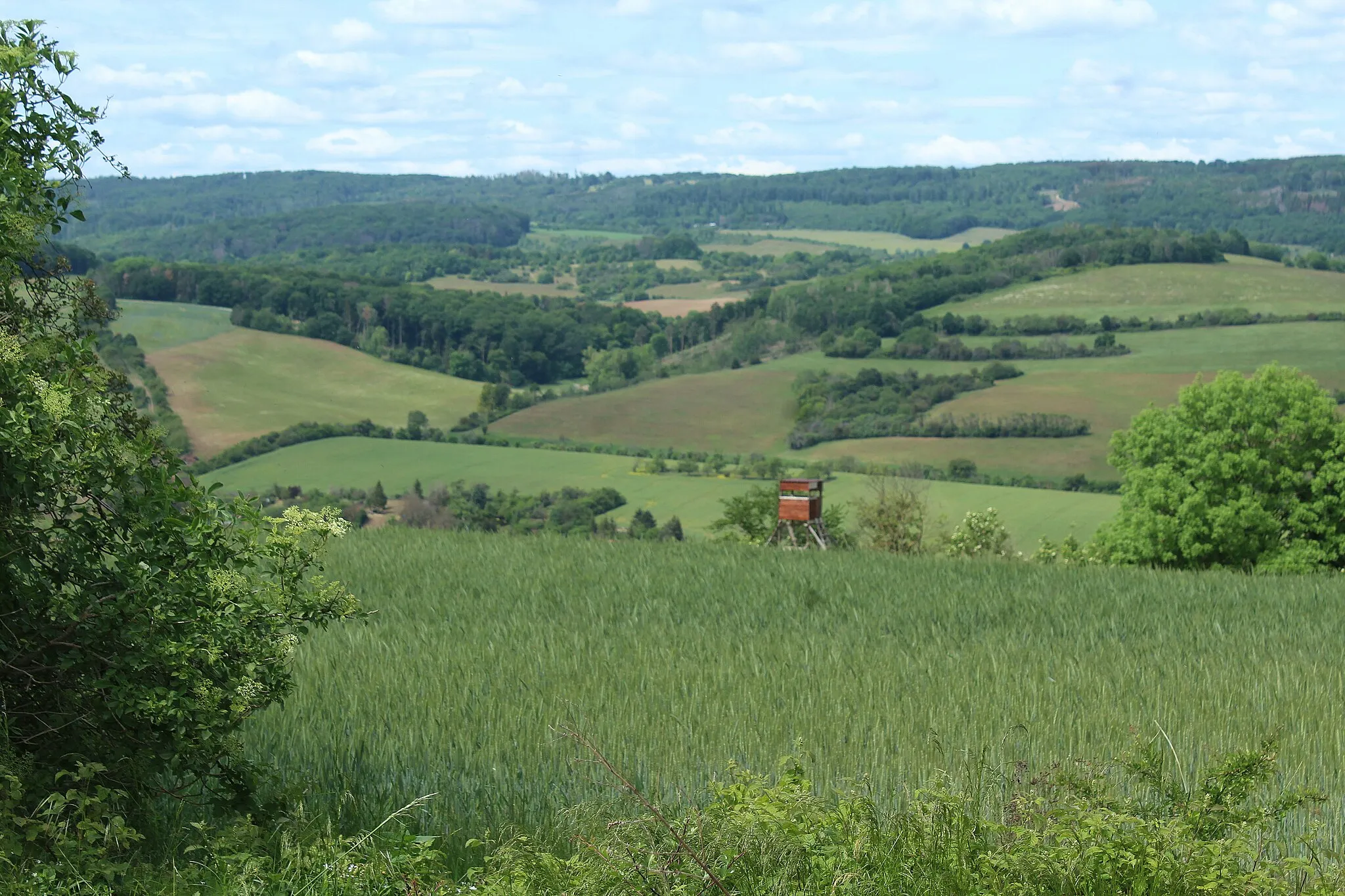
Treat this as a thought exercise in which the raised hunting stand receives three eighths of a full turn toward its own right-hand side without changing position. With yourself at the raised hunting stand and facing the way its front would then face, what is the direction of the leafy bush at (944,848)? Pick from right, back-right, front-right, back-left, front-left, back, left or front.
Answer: back

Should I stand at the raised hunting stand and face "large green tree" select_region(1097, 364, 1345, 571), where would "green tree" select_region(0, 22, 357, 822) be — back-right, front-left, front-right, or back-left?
back-right

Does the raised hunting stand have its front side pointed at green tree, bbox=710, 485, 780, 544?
no

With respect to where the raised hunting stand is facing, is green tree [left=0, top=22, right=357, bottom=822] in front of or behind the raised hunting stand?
in front

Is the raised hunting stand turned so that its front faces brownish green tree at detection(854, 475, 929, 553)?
no

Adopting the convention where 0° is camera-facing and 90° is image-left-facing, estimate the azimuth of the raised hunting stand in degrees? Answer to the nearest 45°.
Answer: approximately 45°

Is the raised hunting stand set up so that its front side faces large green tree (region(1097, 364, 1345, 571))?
no

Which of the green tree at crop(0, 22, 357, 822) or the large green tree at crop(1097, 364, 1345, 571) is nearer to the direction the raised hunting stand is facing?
the green tree

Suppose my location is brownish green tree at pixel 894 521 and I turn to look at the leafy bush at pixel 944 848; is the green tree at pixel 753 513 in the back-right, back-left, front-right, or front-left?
back-right
